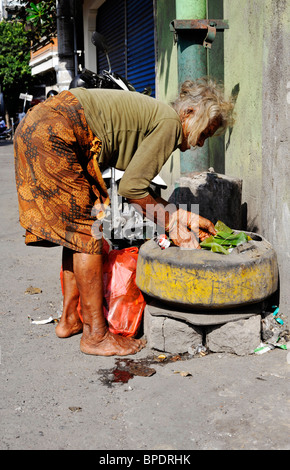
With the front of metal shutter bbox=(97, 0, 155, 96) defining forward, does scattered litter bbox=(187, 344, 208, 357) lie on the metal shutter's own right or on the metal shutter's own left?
on the metal shutter's own left

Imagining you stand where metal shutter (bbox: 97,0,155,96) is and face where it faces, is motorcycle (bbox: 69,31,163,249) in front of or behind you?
in front

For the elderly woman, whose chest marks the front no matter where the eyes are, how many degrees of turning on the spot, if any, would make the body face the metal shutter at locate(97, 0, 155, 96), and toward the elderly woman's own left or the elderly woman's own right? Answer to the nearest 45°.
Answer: approximately 90° to the elderly woman's own left

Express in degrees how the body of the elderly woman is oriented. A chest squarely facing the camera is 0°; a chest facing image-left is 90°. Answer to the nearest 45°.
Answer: approximately 270°

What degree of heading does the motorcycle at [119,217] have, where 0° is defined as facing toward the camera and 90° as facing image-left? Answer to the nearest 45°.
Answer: approximately 45°

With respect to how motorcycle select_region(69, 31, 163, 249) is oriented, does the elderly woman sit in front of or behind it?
in front

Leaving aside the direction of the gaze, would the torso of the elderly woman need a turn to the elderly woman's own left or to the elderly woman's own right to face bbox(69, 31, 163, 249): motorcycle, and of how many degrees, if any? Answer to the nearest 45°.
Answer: approximately 90° to the elderly woman's own left

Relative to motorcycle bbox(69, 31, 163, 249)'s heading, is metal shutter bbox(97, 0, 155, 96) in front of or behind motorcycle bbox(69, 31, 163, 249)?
behind

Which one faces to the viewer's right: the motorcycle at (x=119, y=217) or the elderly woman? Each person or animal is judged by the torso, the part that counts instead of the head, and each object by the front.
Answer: the elderly woman
